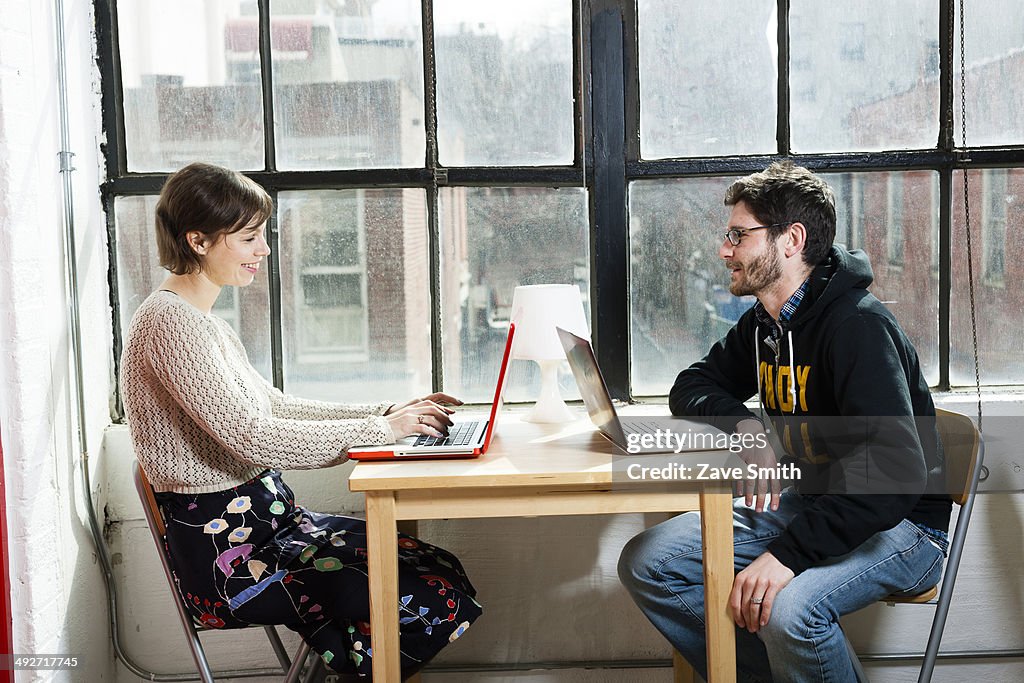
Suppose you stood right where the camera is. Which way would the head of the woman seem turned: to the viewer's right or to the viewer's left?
to the viewer's right

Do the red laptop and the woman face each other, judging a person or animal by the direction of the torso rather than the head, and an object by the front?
yes

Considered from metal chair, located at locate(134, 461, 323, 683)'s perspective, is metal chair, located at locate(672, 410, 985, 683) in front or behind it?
in front

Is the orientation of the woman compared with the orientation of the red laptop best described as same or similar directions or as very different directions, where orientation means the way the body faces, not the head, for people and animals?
very different directions

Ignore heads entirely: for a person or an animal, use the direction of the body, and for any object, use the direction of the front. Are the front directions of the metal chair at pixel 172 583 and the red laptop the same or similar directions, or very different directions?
very different directions

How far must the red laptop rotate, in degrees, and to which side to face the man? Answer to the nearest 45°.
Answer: approximately 180°

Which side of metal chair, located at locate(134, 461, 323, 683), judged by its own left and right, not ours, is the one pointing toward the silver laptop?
front

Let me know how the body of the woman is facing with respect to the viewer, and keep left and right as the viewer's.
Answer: facing to the right of the viewer

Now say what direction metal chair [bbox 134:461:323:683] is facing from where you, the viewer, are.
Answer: facing to the right of the viewer

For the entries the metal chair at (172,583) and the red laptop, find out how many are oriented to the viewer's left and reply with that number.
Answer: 1

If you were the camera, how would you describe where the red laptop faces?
facing to the left of the viewer

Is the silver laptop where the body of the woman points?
yes

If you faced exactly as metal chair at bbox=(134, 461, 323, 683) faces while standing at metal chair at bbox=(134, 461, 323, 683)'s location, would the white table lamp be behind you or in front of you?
in front
